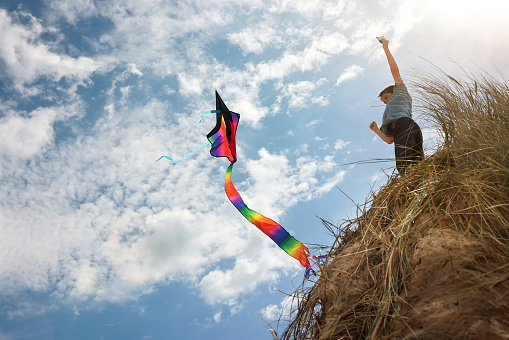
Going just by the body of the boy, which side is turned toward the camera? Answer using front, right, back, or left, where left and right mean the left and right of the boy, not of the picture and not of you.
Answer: left

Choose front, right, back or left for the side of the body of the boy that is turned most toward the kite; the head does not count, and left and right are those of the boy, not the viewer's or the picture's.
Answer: front
